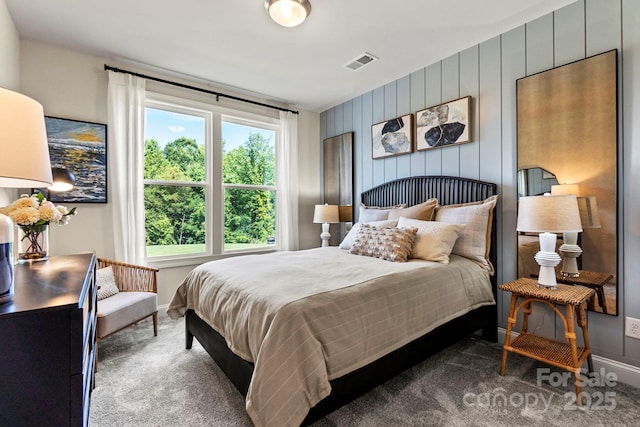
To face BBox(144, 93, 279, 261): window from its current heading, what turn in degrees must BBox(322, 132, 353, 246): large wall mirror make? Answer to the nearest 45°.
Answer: approximately 45° to its right

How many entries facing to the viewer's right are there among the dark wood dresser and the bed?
1

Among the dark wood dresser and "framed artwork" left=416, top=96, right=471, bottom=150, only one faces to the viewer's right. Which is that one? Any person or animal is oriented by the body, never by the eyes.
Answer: the dark wood dresser

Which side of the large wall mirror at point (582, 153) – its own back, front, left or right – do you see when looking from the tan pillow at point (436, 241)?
right

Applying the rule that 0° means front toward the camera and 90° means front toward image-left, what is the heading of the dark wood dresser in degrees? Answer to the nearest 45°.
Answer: approximately 270°

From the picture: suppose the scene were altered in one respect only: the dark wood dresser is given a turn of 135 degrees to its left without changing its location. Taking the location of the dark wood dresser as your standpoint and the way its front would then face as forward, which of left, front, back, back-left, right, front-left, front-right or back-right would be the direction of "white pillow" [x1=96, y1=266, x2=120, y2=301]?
front-right

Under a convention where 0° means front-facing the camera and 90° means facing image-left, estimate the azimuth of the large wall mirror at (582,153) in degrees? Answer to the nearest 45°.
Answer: approximately 45°

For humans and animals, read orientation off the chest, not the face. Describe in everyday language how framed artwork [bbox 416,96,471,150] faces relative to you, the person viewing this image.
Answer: facing the viewer and to the left of the viewer

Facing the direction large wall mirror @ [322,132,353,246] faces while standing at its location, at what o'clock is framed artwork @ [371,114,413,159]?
The framed artwork is roughly at 9 o'clock from the large wall mirror.

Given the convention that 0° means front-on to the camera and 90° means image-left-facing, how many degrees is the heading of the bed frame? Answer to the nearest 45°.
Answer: approximately 45°

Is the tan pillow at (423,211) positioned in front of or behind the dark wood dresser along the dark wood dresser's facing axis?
in front

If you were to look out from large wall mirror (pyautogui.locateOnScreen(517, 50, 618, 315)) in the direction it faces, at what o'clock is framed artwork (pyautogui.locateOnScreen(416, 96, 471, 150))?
The framed artwork is roughly at 2 o'clock from the large wall mirror.

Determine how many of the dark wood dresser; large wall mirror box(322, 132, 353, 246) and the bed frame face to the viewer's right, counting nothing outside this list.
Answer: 1

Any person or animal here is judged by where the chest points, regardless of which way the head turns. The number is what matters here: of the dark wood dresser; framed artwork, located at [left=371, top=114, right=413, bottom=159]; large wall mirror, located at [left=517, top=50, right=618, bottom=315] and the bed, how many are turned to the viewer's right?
1
